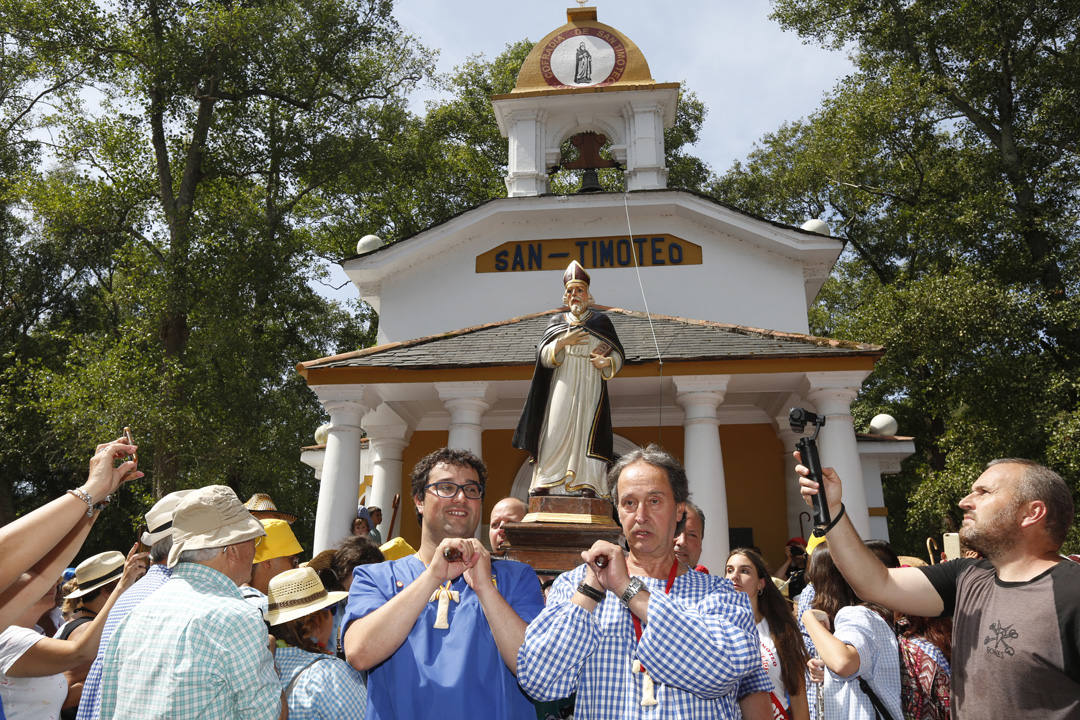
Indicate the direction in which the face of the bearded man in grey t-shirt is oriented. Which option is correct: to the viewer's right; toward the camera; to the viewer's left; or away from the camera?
to the viewer's left

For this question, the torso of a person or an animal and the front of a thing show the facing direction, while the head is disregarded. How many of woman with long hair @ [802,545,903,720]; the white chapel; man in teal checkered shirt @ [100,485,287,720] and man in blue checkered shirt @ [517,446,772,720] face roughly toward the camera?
2

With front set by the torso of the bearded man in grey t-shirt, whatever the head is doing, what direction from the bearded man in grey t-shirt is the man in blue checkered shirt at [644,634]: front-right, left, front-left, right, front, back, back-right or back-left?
front

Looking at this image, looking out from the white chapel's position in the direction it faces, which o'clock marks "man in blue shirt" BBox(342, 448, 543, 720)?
The man in blue shirt is roughly at 12 o'clock from the white chapel.

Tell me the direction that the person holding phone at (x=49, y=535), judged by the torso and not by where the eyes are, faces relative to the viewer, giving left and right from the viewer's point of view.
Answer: facing to the right of the viewer

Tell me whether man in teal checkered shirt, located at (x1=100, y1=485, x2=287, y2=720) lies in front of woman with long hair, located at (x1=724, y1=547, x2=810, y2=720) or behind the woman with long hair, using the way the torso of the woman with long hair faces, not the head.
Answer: in front

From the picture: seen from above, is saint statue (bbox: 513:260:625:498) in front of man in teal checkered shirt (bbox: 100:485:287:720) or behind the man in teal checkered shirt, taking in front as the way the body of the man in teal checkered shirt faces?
in front

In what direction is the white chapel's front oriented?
toward the camera

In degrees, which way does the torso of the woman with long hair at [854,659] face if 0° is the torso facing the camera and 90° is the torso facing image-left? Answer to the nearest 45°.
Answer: approximately 135°

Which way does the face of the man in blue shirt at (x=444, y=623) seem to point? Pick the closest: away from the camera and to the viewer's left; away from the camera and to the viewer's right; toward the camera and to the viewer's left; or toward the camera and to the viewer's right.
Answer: toward the camera and to the viewer's right

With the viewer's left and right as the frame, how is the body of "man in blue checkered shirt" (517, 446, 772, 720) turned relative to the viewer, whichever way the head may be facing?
facing the viewer

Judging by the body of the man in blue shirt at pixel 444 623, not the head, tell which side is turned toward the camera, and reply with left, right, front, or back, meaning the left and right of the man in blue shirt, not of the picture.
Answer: front

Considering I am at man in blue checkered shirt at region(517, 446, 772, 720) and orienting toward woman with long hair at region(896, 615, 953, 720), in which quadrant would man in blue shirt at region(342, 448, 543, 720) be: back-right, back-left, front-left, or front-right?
back-left

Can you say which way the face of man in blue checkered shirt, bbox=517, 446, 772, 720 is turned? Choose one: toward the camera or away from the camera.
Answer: toward the camera

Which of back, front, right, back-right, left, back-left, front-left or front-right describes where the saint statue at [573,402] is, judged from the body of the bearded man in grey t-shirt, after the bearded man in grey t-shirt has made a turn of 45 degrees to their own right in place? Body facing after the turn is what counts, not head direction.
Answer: front-right

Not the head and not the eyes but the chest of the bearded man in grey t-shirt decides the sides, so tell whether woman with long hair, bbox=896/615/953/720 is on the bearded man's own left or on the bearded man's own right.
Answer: on the bearded man's own right
